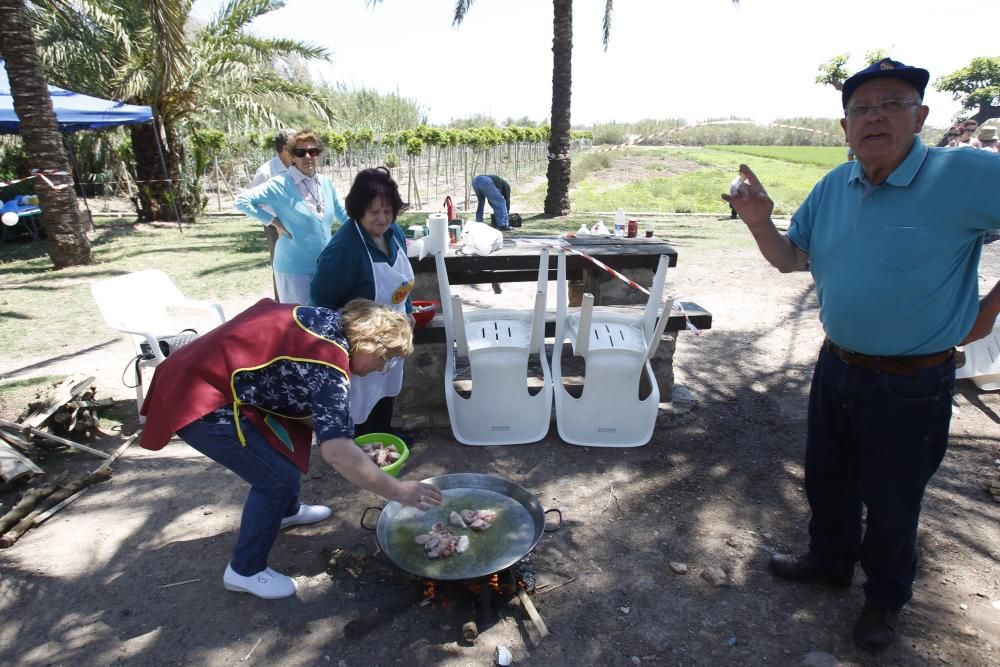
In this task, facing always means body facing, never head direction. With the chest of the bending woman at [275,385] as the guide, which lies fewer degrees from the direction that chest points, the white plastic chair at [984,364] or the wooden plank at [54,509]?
the white plastic chair

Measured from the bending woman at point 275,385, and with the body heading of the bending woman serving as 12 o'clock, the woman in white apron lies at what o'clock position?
The woman in white apron is roughly at 10 o'clock from the bending woman.

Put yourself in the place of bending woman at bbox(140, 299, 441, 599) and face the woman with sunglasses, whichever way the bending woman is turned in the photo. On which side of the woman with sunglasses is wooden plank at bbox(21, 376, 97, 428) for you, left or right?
left

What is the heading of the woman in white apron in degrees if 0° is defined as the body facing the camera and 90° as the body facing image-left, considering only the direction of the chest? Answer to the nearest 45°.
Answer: approximately 315°

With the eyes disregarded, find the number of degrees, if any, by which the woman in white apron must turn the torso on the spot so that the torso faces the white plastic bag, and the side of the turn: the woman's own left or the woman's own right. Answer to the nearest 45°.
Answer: approximately 90° to the woman's own left

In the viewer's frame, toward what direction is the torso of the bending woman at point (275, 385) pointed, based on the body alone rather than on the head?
to the viewer's right
